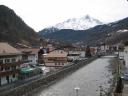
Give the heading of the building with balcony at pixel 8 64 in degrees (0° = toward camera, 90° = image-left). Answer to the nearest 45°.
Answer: approximately 315°
